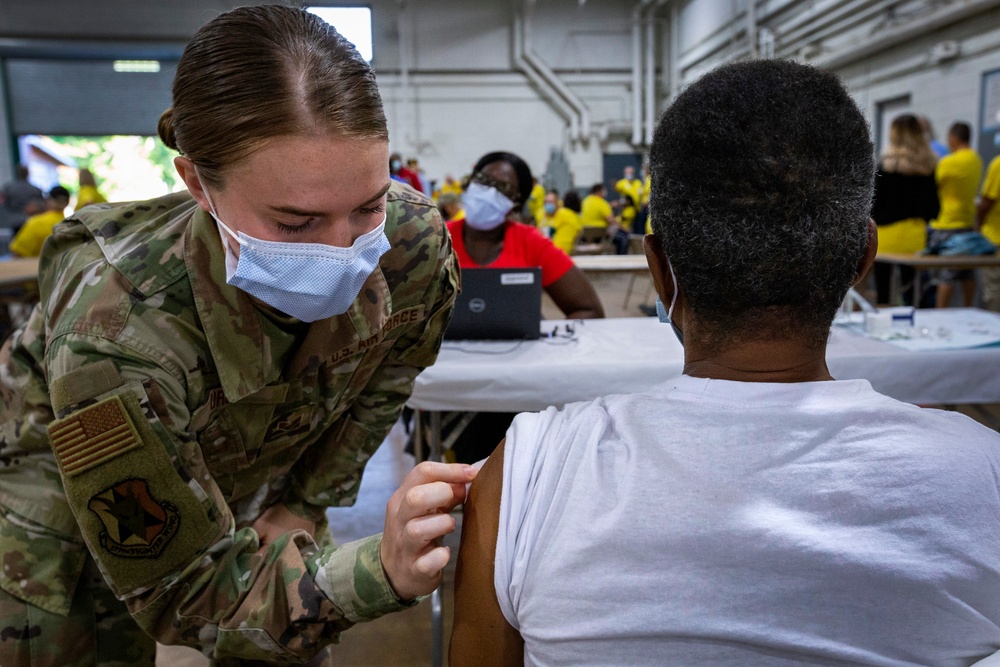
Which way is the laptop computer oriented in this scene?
away from the camera

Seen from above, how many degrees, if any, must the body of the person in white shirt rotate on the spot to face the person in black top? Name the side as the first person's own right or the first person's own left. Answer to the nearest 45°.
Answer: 0° — they already face them

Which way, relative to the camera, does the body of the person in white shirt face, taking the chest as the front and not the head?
away from the camera

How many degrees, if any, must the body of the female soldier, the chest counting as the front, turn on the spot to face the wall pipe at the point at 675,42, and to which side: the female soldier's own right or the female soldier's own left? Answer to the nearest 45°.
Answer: approximately 90° to the female soldier's own left

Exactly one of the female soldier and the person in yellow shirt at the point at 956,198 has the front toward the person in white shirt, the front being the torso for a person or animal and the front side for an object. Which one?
the female soldier

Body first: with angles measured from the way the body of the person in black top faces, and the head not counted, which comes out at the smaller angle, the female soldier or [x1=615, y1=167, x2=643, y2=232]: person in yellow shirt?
the person in yellow shirt

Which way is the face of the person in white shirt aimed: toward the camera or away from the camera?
away from the camera

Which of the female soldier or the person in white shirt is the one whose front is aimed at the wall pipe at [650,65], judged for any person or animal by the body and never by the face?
the person in white shirt
